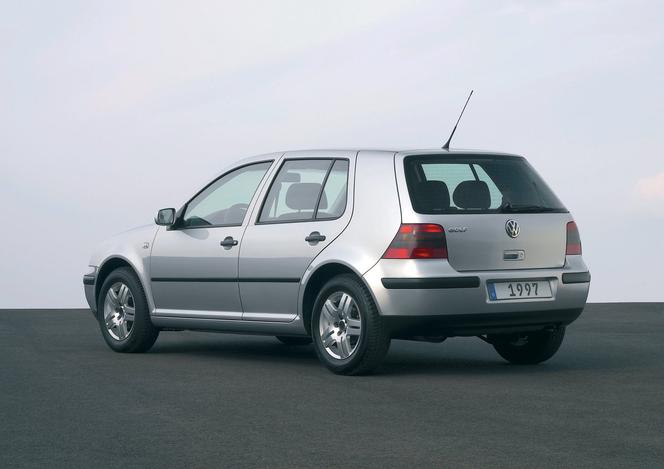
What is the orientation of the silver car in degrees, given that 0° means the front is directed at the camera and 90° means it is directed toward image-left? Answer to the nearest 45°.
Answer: approximately 135°
